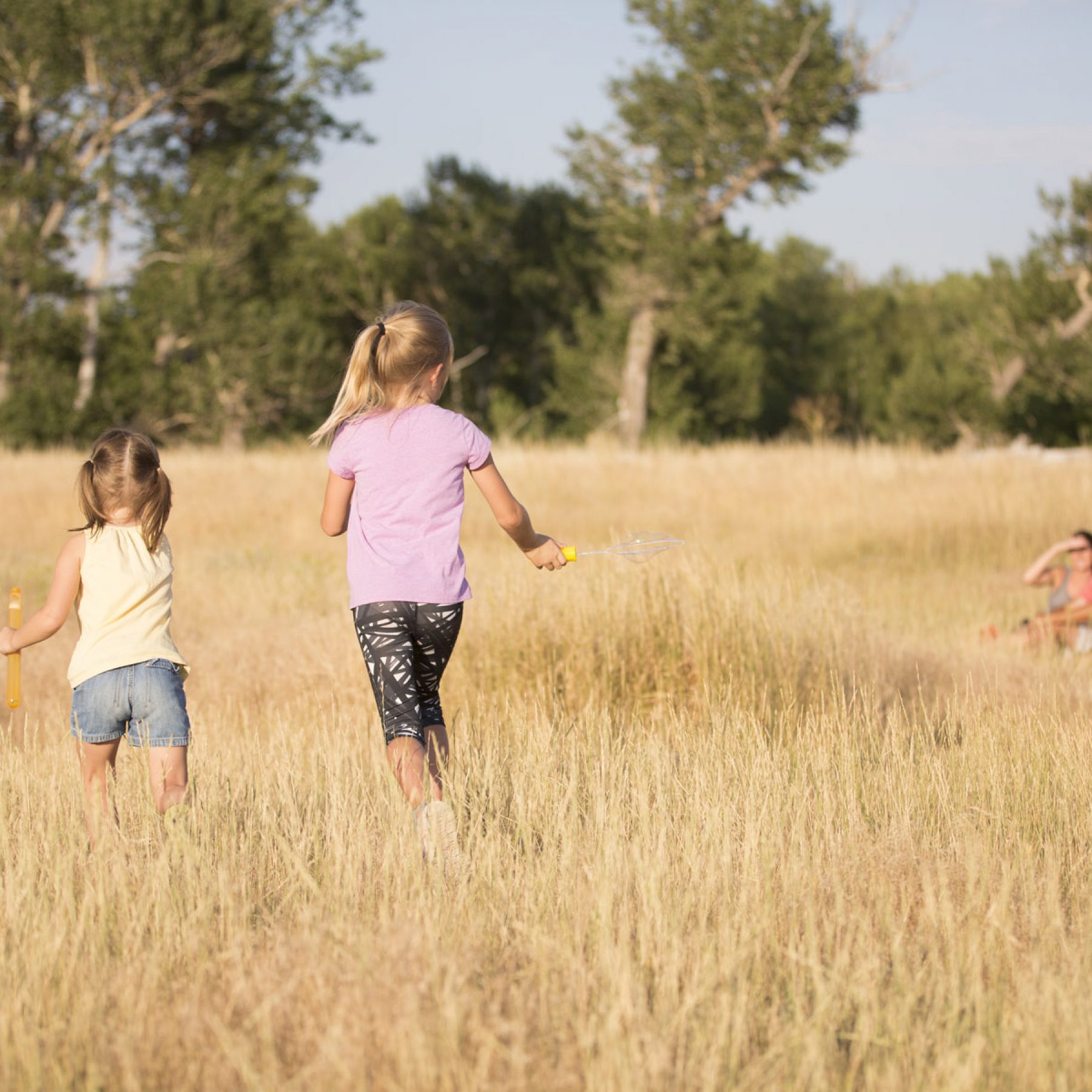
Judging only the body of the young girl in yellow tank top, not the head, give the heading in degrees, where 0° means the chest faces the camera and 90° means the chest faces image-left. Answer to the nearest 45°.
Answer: approximately 180°

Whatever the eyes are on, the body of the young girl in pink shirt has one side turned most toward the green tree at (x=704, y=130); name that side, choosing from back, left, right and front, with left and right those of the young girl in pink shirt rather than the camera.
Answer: front

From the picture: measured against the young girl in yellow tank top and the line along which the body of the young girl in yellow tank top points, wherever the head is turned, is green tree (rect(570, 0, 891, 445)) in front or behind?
in front

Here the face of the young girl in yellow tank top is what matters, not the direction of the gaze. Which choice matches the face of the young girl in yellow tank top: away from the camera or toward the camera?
away from the camera

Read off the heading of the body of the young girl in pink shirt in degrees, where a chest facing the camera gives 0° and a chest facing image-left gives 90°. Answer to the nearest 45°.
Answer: approximately 180°

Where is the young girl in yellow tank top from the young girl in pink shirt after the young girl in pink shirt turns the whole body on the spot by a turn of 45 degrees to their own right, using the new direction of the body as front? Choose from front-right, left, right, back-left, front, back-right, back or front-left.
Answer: back-left
